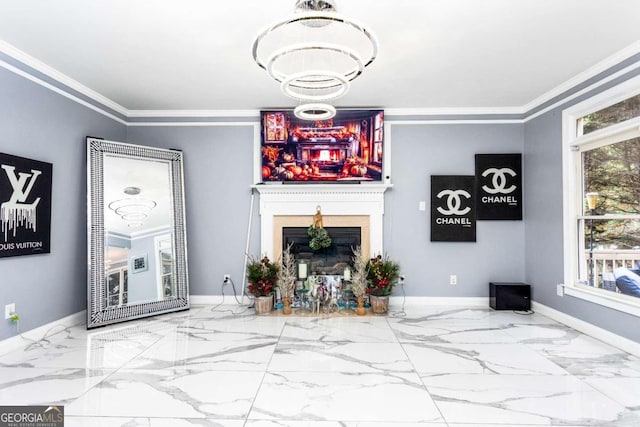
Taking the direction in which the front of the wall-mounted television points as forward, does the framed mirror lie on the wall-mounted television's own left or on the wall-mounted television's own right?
on the wall-mounted television's own right

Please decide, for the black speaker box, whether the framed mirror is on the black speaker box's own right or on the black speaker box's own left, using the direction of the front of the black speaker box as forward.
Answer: on the black speaker box's own right

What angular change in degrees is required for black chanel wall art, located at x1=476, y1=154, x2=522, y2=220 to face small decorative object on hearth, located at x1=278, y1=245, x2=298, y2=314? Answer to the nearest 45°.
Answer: approximately 45° to its right

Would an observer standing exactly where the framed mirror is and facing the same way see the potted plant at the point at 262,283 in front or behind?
in front

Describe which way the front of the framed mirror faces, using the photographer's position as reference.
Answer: facing the viewer and to the right of the viewer

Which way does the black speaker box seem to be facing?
toward the camera

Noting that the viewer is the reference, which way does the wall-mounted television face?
facing the viewer
